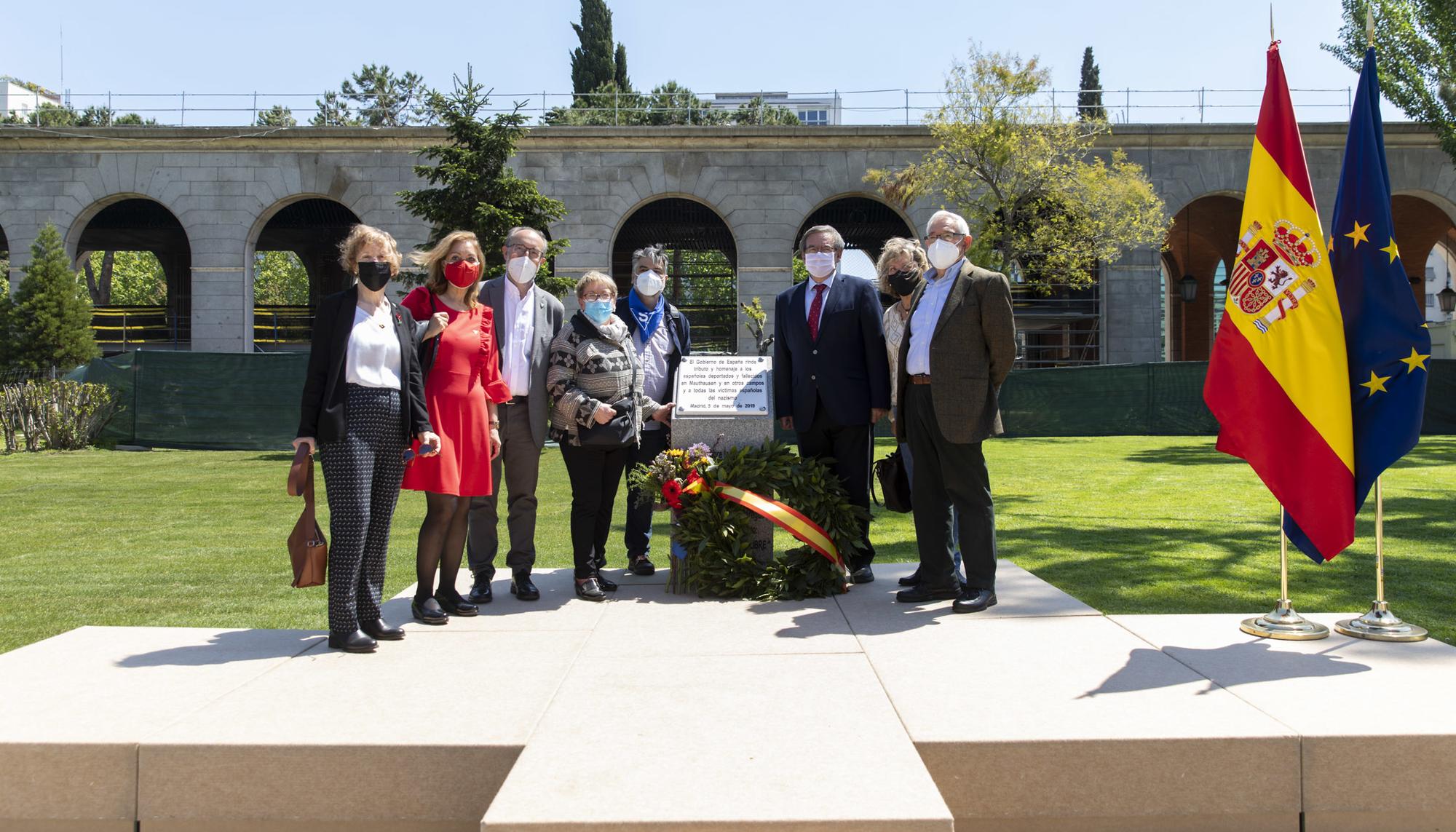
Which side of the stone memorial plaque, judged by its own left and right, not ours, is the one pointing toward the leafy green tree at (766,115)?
back

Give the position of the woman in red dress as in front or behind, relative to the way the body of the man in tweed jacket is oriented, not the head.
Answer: in front

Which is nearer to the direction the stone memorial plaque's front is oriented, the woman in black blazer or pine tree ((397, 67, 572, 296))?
the woman in black blazer

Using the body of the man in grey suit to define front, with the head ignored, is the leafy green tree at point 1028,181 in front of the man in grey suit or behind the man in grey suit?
behind

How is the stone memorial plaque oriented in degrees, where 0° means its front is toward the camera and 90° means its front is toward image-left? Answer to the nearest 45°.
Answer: approximately 0°

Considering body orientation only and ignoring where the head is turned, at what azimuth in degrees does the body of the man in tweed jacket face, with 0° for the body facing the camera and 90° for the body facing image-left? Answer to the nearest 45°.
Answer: approximately 45°

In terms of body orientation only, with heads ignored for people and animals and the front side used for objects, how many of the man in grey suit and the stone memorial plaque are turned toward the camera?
2

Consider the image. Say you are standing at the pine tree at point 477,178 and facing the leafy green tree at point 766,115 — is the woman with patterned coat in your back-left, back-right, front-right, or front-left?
back-right

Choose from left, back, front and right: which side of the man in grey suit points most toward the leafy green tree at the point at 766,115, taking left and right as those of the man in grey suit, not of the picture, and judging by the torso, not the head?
back

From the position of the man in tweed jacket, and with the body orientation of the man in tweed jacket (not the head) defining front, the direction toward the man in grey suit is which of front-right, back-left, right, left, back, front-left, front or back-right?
front-right

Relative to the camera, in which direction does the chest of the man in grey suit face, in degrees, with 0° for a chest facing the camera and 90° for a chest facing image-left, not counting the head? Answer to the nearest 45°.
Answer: approximately 0°
